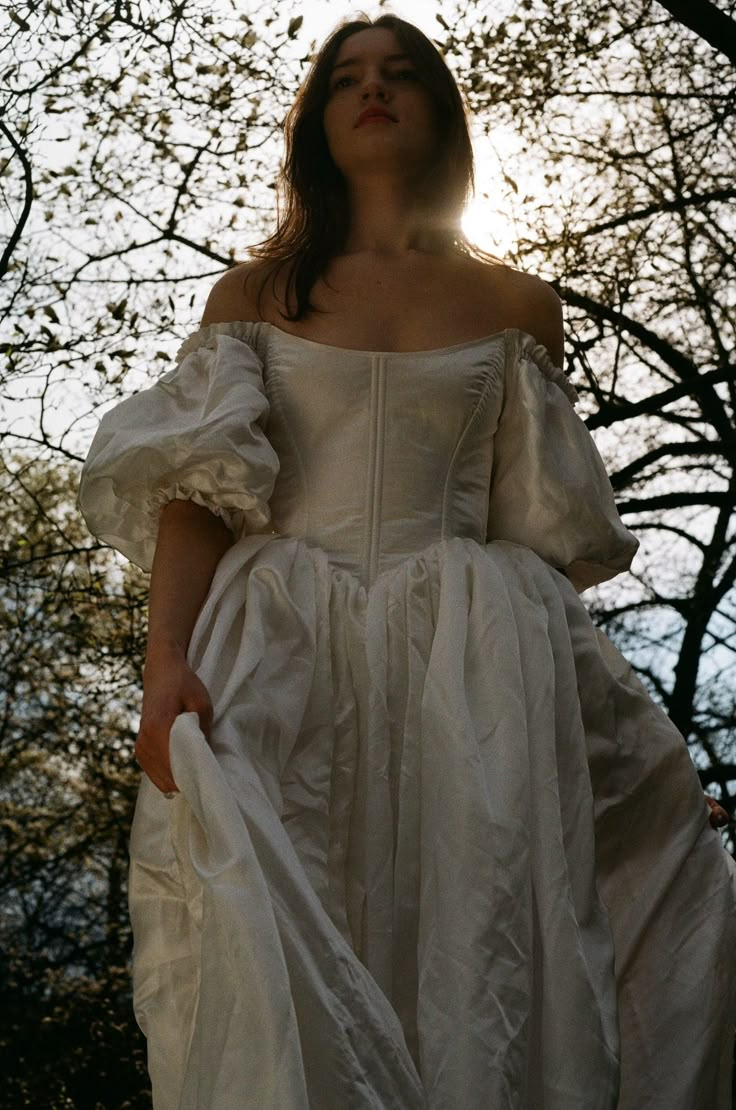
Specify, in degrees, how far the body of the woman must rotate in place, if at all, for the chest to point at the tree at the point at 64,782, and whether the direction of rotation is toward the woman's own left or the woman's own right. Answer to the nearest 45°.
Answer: approximately 180°

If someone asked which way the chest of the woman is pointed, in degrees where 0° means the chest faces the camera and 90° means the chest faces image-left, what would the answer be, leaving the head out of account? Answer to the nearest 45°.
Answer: approximately 0°
